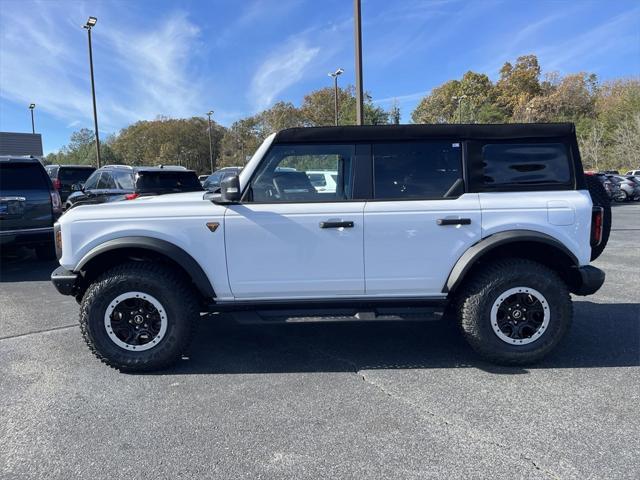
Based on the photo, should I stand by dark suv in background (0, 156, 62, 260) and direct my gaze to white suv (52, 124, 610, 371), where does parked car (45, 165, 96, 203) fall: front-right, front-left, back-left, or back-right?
back-left

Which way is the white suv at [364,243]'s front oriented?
to the viewer's left

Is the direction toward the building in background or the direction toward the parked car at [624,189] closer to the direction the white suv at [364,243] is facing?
the building in background

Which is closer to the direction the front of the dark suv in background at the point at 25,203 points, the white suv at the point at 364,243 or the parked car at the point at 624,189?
the parked car

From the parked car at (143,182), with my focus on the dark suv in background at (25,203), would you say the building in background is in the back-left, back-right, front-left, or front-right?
back-right

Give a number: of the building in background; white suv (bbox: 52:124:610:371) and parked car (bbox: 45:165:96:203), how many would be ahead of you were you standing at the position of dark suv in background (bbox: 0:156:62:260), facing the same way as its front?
2

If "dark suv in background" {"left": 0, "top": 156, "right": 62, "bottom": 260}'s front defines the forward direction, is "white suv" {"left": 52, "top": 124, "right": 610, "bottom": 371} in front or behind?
behind

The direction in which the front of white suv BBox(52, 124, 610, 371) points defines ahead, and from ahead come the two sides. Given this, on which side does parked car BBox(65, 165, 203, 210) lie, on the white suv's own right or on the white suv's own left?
on the white suv's own right

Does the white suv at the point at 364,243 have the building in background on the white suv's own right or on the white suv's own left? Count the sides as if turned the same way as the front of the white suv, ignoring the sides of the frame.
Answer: on the white suv's own right

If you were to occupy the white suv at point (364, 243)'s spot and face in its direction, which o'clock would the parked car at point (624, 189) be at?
The parked car is roughly at 4 o'clock from the white suv.

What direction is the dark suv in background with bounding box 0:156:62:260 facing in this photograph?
away from the camera

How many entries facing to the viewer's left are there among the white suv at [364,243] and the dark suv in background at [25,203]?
1
